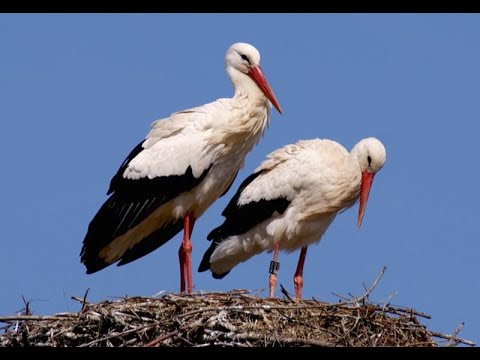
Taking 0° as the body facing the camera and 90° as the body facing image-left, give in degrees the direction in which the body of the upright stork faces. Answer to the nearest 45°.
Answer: approximately 270°

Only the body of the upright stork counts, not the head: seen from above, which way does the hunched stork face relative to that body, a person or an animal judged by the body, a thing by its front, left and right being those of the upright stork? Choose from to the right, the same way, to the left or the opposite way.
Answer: the same way

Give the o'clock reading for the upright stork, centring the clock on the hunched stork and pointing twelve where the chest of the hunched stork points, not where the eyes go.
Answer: The upright stork is roughly at 5 o'clock from the hunched stork.

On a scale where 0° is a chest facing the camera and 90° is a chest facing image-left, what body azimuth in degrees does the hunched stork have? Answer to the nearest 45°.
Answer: approximately 270°

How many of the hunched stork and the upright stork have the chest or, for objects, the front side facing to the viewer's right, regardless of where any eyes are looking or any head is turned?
2
